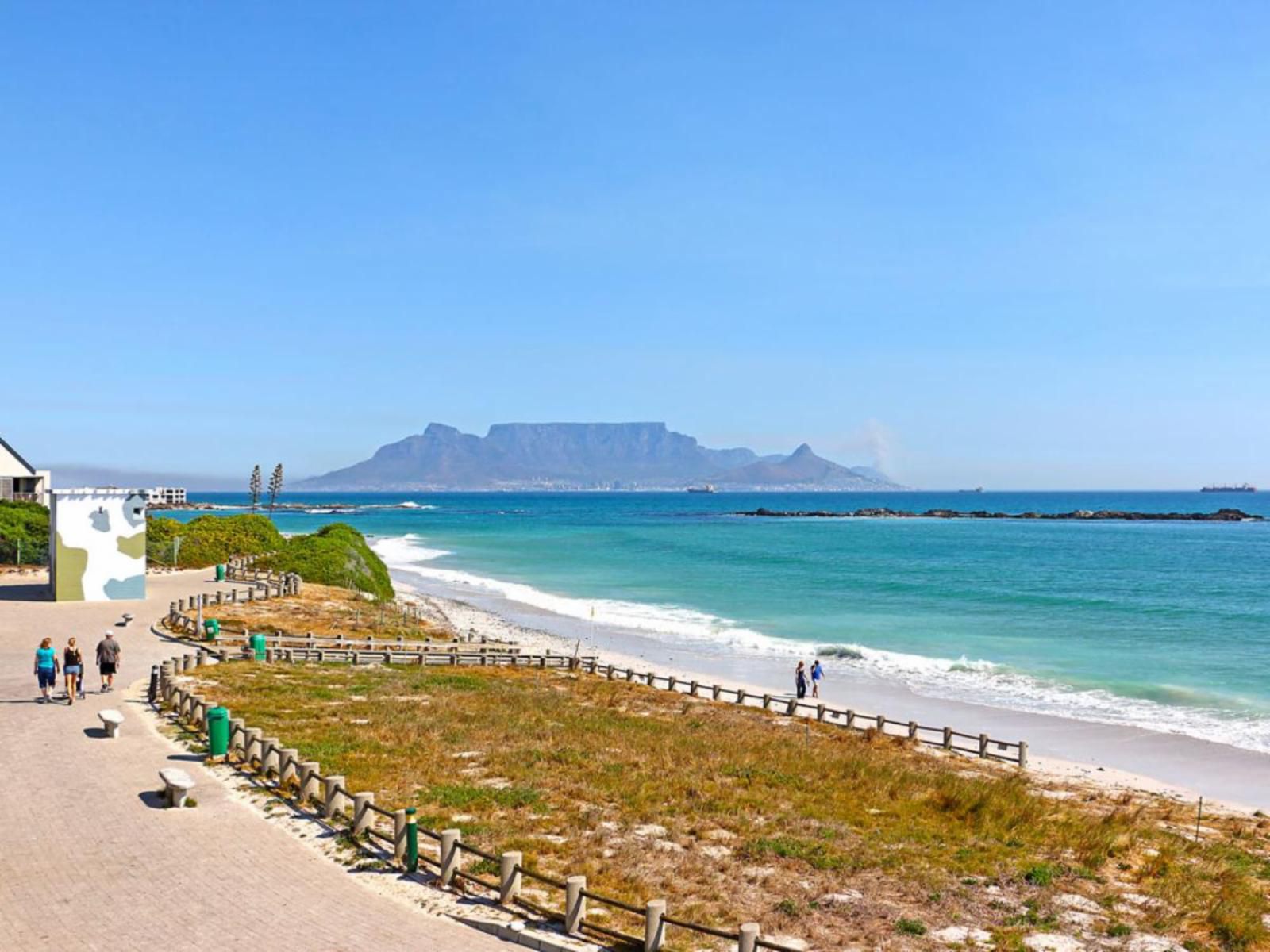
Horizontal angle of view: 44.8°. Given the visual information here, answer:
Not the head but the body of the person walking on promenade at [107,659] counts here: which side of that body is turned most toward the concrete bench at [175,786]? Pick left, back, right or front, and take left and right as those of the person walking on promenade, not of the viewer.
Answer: back

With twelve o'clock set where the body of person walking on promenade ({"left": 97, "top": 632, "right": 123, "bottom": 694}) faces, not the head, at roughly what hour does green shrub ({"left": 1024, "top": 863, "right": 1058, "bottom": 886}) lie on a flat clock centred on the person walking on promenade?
The green shrub is roughly at 5 o'clock from the person walking on promenade.

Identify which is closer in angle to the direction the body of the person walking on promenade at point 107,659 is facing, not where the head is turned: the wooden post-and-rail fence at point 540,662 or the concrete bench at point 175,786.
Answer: the wooden post-and-rail fence

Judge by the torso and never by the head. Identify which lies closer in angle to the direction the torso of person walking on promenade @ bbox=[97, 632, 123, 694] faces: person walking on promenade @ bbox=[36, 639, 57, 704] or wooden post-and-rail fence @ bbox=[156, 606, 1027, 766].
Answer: the wooden post-and-rail fence

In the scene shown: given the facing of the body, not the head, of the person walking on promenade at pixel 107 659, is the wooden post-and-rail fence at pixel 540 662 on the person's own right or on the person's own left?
on the person's own right

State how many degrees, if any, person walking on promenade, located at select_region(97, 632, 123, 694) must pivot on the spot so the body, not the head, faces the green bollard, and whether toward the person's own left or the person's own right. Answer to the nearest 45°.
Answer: approximately 180°

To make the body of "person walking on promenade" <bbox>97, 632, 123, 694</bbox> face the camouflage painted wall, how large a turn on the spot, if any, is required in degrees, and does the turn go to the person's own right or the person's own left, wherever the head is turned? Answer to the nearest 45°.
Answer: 0° — they already face it

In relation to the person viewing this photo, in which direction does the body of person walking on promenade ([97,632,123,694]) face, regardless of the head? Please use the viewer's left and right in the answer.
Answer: facing away from the viewer

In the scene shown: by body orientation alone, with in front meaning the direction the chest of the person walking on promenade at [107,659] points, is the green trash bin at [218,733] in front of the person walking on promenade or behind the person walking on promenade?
behind

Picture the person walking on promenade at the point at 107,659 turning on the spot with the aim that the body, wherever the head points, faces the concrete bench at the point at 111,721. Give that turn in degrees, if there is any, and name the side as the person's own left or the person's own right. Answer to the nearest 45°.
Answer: approximately 180°

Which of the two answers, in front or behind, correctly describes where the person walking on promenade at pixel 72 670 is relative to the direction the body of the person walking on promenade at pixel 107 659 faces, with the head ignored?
behind

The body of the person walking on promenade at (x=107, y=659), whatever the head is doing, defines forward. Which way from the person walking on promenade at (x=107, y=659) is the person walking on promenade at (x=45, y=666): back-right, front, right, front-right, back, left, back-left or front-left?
back-left

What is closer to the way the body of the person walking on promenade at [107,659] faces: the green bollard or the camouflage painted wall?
the camouflage painted wall
